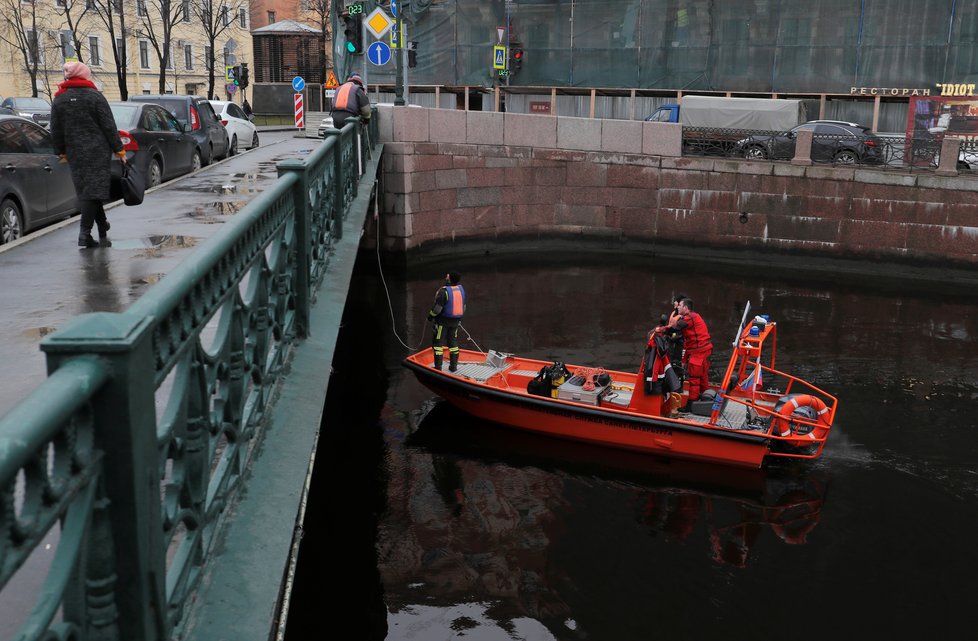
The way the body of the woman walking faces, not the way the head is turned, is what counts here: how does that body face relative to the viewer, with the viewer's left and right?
facing away from the viewer

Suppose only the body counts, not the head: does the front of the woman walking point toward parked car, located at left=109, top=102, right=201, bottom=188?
yes

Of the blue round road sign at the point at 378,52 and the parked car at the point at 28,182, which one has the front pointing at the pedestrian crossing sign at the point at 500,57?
the parked car

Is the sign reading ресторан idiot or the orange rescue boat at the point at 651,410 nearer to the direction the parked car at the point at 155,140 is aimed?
the sign reading ресторан idiot

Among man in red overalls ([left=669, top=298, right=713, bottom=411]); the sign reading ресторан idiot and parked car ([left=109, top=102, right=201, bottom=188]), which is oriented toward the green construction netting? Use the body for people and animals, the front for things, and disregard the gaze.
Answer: the parked car

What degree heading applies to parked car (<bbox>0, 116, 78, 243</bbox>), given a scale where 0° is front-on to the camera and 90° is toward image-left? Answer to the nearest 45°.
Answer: approximately 225°

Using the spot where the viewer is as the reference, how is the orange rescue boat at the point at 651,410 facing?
facing away from the viewer and to the left of the viewer

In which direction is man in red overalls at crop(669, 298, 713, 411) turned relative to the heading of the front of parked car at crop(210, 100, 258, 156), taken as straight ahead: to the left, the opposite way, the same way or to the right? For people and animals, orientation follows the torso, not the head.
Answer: to the left

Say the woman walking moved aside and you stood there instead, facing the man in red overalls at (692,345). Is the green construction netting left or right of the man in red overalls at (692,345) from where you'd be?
left

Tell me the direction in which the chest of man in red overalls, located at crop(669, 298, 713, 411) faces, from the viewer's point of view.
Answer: to the viewer's left

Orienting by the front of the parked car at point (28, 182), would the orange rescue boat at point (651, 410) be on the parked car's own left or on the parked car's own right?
on the parked car's own right
